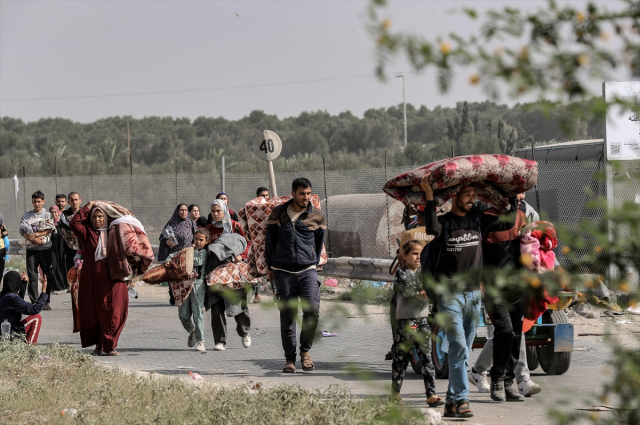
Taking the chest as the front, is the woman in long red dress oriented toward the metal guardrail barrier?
no

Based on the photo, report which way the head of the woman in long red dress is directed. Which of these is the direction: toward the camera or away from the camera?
toward the camera

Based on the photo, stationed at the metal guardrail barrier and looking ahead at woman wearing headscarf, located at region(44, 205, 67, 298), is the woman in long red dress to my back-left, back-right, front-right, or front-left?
front-left

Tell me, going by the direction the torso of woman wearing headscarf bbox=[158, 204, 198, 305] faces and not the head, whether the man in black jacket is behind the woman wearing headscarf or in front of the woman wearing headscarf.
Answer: in front

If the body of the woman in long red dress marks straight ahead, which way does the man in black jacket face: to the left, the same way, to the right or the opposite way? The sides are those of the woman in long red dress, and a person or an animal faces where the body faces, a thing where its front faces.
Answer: the same way

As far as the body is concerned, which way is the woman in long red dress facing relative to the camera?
toward the camera

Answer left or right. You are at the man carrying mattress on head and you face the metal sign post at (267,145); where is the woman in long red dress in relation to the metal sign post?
left

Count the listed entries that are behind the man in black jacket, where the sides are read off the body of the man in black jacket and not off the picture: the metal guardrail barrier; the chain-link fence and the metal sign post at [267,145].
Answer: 3

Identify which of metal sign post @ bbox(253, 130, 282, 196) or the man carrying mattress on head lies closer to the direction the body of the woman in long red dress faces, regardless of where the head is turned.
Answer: the man carrying mattress on head

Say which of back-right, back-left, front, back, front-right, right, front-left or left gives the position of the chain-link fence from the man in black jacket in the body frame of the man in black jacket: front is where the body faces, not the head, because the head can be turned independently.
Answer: back

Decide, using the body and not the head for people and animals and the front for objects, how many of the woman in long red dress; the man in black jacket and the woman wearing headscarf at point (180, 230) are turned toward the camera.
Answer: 3

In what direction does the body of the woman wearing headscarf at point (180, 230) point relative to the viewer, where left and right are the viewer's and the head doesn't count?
facing the viewer

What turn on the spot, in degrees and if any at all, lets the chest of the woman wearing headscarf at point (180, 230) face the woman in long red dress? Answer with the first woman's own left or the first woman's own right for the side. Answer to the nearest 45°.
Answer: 0° — they already face them

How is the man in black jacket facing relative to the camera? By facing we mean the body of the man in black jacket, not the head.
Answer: toward the camera

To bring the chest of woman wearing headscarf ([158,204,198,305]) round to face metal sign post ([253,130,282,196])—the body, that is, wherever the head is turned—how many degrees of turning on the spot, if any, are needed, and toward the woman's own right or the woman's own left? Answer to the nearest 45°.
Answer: approximately 135° to the woman's own left

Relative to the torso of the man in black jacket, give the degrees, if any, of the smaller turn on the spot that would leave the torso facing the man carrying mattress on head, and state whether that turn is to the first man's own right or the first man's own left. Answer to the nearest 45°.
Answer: approximately 45° to the first man's own left
